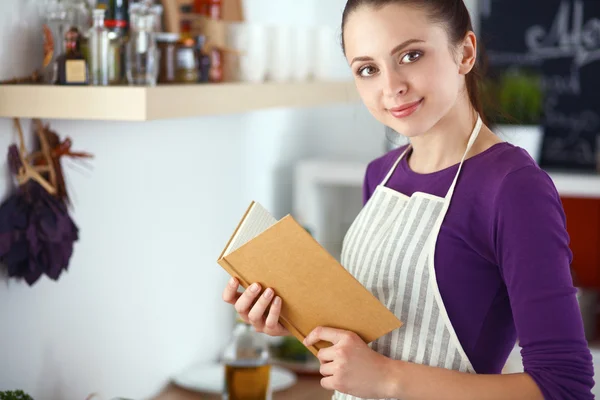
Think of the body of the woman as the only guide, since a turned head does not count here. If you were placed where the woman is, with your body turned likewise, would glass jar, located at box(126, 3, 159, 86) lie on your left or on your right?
on your right

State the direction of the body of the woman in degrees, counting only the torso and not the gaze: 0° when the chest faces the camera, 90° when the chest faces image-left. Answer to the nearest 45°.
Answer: approximately 45°

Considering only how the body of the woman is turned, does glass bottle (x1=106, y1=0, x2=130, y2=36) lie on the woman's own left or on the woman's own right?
on the woman's own right

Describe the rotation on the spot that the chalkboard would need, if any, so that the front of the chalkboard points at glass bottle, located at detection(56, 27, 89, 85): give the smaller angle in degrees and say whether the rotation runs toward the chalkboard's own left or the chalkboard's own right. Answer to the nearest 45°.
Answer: approximately 45° to the chalkboard's own right

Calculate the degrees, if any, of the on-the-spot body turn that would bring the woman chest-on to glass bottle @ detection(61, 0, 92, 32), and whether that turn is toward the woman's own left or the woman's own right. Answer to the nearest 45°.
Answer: approximately 90° to the woman's own right
